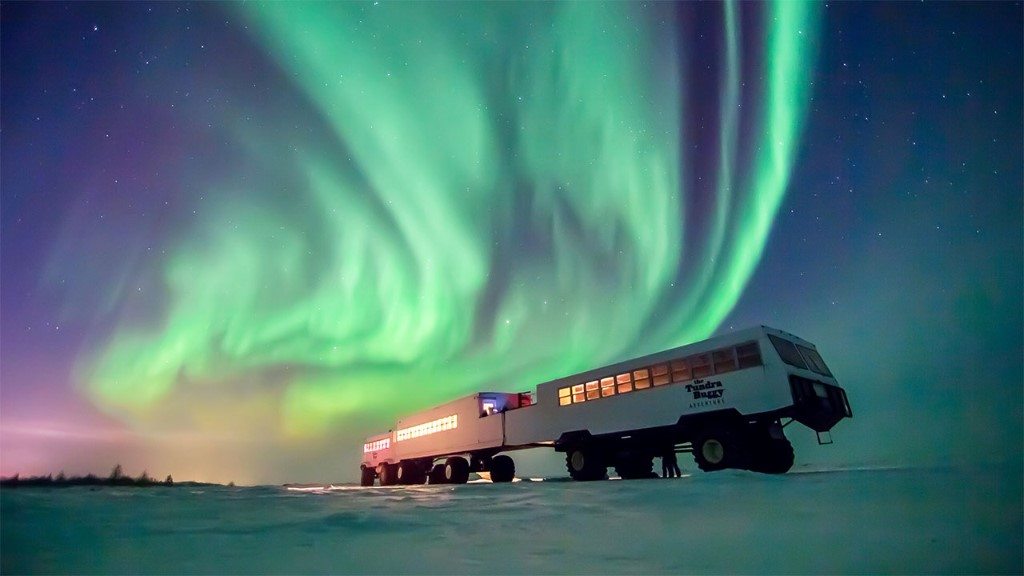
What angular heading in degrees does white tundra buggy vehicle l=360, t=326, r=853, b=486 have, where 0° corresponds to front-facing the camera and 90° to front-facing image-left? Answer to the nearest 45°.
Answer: approximately 315°
